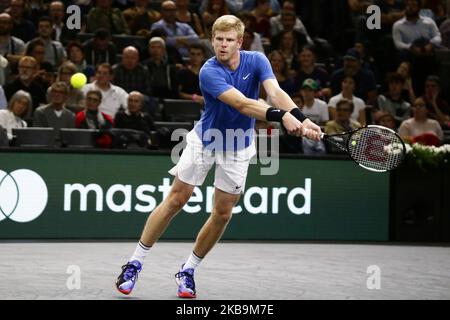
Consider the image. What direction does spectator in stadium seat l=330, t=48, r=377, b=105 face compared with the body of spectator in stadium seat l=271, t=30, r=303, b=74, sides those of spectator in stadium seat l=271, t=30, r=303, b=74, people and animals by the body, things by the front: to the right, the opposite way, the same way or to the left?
the same way

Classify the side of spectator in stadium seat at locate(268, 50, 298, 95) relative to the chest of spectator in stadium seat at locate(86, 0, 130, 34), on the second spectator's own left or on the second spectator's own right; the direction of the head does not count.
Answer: on the second spectator's own left

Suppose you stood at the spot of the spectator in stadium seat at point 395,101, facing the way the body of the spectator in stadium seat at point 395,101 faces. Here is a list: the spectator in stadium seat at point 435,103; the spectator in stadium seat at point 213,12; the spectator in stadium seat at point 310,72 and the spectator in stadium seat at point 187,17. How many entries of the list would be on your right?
3

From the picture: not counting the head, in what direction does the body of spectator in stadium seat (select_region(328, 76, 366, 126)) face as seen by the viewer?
toward the camera

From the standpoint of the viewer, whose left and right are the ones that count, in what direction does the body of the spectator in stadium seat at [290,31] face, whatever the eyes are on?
facing the viewer

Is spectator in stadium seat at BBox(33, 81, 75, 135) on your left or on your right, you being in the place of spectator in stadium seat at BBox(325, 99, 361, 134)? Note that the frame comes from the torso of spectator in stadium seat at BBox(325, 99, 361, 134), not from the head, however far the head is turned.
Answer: on your right

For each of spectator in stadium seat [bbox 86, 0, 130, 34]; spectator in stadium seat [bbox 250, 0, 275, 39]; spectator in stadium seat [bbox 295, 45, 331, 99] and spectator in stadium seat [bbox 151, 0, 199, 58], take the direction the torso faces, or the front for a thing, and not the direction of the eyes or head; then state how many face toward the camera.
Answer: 4

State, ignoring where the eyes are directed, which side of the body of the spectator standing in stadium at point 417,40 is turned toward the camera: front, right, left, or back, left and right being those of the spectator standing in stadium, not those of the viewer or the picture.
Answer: front

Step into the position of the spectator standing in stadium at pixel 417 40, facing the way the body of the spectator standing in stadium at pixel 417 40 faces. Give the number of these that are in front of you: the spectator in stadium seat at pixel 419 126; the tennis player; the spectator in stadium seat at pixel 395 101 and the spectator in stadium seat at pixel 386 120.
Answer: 4

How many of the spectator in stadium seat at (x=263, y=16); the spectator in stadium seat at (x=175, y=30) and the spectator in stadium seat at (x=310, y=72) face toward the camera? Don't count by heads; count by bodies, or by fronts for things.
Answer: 3

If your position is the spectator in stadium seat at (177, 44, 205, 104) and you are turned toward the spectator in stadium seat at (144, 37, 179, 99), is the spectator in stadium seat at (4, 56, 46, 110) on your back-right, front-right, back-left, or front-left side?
front-left

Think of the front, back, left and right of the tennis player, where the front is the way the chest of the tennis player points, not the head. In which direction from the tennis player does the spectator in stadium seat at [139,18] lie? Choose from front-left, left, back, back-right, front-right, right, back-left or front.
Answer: back

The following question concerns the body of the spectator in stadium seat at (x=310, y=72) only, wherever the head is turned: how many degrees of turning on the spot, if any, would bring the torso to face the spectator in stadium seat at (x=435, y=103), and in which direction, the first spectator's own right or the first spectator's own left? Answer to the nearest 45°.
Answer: approximately 90° to the first spectator's own left

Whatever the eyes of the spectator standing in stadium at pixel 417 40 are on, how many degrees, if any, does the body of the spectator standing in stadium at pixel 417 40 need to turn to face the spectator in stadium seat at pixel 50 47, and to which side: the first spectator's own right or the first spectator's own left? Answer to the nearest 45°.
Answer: approximately 45° to the first spectator's own right

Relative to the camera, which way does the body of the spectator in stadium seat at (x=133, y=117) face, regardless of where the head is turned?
toward the camera

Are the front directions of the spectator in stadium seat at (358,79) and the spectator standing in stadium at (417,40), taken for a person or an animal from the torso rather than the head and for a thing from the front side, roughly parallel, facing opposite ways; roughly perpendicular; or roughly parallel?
roughly parallel

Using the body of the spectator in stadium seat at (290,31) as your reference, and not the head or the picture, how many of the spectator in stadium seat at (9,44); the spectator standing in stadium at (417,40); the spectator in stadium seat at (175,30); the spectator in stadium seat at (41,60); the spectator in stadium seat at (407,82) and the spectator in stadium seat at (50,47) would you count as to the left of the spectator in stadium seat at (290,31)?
2

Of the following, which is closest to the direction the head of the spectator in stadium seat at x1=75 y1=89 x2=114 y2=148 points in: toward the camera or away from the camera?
toward the camera

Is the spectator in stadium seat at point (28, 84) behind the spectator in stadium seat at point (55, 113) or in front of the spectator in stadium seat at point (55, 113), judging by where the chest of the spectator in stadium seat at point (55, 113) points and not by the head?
behind
